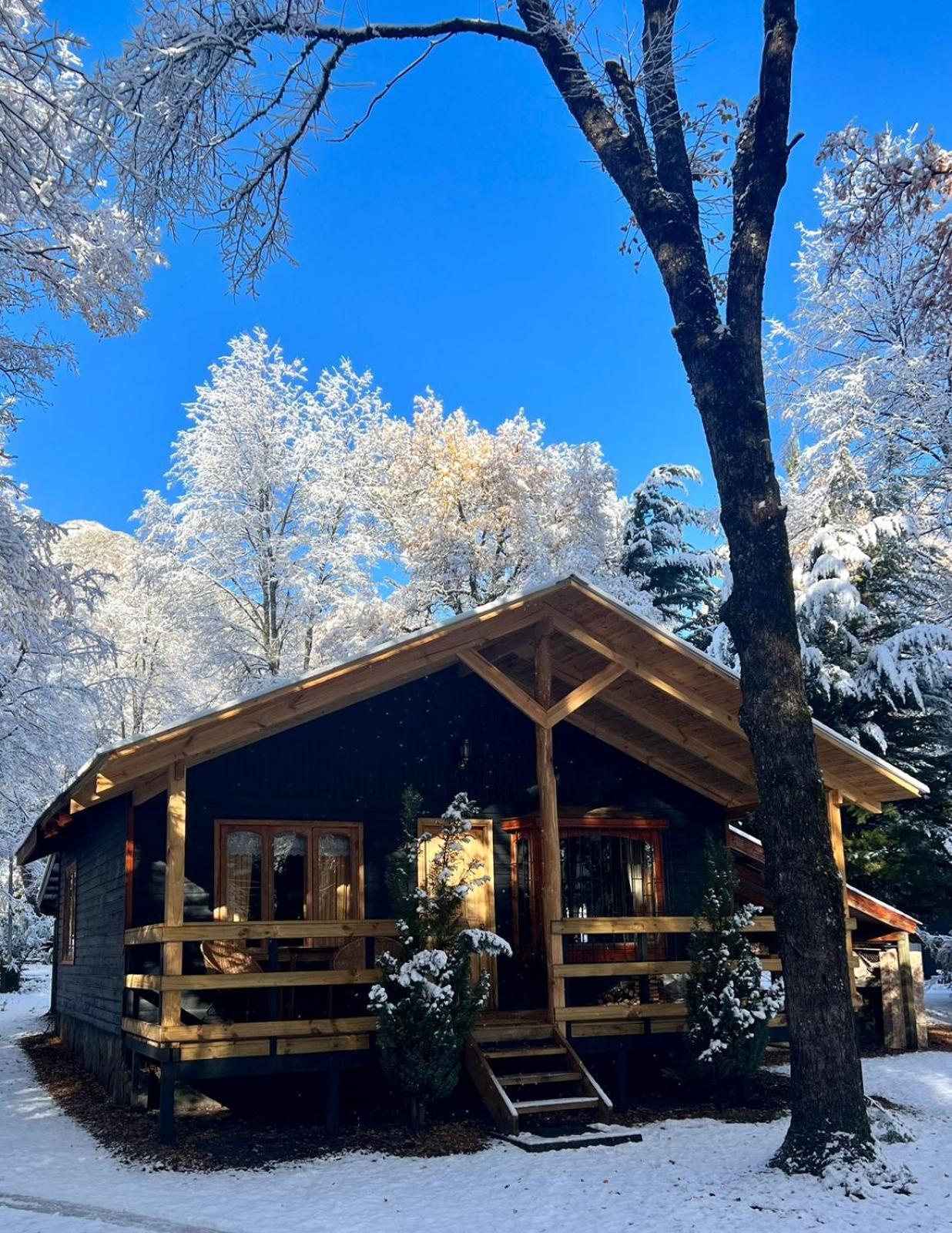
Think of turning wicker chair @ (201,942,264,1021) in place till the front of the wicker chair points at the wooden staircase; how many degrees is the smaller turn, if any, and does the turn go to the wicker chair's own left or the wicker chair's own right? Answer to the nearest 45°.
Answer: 0° — it already faces it

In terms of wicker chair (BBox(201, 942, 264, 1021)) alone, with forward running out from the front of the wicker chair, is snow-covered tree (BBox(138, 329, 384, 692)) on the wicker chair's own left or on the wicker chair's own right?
on the wicker chair's own left

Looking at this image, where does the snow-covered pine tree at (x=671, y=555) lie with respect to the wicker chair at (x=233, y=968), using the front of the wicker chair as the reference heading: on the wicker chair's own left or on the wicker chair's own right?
on the wicker chair's own left
